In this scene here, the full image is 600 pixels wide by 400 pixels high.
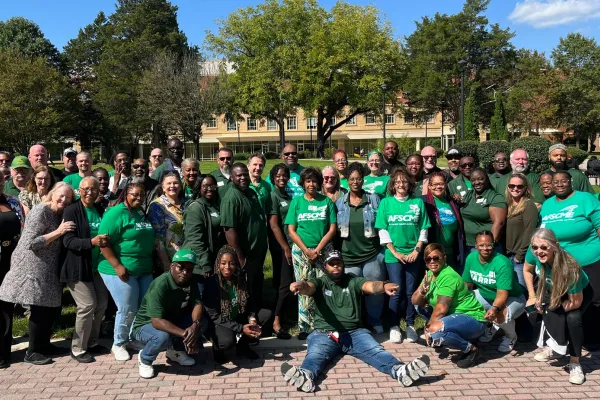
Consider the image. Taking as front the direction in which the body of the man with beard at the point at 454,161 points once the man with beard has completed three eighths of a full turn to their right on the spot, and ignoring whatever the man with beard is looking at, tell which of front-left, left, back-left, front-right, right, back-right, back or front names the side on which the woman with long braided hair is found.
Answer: left

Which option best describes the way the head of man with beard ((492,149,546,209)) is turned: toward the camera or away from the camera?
toward the camera

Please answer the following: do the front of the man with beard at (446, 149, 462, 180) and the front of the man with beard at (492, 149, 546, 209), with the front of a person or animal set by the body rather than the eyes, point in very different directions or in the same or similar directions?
same or similar directions

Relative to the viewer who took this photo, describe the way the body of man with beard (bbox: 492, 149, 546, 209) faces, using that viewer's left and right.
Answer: facing the viewer

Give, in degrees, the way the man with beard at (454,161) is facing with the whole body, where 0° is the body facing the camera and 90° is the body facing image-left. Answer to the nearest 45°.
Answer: approximately 0°

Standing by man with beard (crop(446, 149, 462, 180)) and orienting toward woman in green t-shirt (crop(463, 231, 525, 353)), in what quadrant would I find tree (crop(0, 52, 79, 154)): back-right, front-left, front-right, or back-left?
back-right

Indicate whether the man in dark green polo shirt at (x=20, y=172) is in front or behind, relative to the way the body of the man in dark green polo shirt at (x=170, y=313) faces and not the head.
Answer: behind

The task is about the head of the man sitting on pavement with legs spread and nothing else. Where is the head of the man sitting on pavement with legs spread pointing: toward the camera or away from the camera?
toward the camera

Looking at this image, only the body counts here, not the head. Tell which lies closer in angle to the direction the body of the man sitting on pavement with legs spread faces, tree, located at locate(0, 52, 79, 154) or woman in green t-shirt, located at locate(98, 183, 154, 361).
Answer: the woman in green t-shirt

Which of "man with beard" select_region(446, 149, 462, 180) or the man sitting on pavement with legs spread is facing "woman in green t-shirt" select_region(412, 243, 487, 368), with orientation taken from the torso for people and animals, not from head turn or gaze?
the man with beard

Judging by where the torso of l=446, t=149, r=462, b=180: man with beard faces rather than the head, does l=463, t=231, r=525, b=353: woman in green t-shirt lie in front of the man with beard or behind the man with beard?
in front

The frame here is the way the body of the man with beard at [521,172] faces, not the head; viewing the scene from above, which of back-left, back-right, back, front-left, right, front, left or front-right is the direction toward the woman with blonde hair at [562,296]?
front

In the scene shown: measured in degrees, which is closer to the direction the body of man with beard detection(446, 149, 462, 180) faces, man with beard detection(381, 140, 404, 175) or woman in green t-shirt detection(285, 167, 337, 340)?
the woman in green t-shirt

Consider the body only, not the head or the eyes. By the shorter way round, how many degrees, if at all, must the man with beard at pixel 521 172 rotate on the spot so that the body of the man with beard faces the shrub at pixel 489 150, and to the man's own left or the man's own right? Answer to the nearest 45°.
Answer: approximately 180°

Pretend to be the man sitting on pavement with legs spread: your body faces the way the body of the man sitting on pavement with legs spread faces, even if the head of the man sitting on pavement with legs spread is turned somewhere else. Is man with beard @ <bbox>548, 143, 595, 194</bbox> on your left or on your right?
on your left

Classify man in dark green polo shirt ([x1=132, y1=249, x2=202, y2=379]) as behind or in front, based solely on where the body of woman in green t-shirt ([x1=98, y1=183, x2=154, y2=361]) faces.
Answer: in front

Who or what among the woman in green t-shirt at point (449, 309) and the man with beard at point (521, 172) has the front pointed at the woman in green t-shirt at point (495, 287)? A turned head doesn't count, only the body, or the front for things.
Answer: the man with beard

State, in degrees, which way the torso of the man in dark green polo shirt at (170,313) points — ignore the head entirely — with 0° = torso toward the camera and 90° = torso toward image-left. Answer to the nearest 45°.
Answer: approximately 315°

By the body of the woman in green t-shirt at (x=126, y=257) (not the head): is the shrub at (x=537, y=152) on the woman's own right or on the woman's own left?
on the woman's own left

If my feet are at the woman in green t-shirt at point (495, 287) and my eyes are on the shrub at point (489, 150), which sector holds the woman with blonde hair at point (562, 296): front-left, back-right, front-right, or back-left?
back-right

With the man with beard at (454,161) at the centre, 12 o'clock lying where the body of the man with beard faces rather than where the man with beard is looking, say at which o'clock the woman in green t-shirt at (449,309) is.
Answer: The woman in green t-shirt is roughly at 12 o'clock from the man with beard.

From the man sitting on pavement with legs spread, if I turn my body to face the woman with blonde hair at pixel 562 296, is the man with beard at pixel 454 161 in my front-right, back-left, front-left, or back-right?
front-left

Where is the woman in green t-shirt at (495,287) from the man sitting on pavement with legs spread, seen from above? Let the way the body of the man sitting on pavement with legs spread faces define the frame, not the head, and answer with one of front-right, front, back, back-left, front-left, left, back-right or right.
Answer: left
